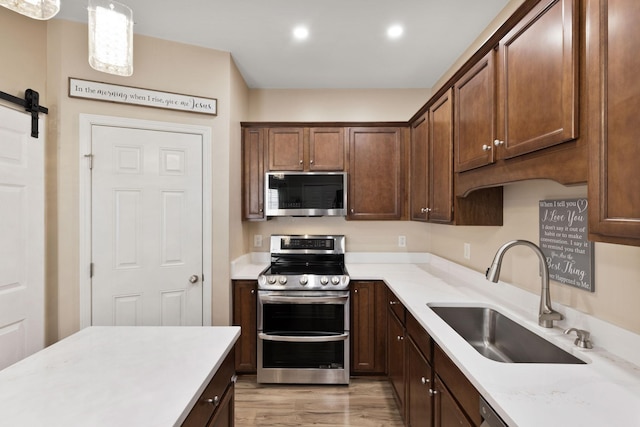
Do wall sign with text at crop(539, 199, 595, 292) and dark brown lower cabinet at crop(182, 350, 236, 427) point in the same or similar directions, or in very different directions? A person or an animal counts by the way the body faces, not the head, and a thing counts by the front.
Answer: very different directions

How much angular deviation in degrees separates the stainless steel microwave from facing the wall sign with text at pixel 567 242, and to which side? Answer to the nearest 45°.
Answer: approximately 45° to its left

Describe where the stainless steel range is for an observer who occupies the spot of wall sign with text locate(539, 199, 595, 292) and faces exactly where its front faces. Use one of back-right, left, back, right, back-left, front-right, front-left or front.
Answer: front-right

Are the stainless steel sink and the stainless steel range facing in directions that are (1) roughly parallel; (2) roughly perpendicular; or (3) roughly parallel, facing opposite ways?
roughly perpendicular

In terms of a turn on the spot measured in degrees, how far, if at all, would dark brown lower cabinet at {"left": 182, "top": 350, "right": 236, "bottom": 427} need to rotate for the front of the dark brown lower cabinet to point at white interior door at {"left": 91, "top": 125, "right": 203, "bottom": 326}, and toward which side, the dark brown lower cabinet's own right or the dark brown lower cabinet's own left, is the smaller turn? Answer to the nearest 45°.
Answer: approximately 90° to the dark brown lower cabinet's own left

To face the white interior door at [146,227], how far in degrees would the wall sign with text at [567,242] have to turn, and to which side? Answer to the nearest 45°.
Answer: approximately 45° to its right

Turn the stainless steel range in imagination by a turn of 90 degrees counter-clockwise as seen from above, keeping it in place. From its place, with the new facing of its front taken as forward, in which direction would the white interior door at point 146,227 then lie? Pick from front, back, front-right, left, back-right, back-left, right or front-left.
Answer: back

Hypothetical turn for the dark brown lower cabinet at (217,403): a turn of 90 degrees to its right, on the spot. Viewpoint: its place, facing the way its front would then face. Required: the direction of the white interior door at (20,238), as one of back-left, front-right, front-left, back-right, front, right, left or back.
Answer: back-right

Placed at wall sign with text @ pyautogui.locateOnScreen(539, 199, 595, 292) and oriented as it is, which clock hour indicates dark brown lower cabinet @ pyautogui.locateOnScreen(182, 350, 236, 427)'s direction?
The dark brown lower cabinet is roughly at 12 o'clock from the wall sign with text.

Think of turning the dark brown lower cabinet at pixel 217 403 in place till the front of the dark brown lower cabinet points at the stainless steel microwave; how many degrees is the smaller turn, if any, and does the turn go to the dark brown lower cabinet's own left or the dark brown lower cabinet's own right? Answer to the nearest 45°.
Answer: approximately 45° to the dark brown lower cabinet's own left

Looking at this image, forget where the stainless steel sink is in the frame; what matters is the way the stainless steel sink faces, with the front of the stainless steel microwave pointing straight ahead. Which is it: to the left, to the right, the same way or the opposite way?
to the right

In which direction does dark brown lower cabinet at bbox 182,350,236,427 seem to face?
to the viewer's right
